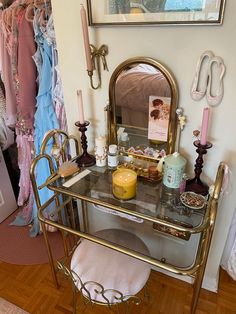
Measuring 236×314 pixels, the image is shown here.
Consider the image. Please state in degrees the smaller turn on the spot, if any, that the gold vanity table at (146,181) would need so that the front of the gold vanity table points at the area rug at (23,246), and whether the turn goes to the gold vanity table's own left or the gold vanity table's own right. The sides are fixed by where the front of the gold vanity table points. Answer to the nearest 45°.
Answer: approximately 90° to the gold vanity table's own right

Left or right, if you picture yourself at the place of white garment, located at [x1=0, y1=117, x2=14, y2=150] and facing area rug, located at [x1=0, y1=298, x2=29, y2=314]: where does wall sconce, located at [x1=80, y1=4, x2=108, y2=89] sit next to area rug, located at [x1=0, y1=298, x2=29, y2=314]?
left

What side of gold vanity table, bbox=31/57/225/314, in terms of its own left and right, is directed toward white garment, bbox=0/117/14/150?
right

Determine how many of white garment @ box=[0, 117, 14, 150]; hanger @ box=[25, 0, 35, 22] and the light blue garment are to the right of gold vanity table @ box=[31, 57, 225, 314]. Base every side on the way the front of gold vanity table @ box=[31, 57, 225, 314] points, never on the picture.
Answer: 3

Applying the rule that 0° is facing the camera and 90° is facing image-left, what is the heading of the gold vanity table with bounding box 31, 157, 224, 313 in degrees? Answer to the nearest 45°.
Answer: approximately 45°

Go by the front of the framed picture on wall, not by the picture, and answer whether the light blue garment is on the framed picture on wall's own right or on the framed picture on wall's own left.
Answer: on the framed picture on wall's own right

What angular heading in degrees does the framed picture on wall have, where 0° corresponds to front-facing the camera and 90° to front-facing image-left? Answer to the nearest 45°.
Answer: approximately 0°
